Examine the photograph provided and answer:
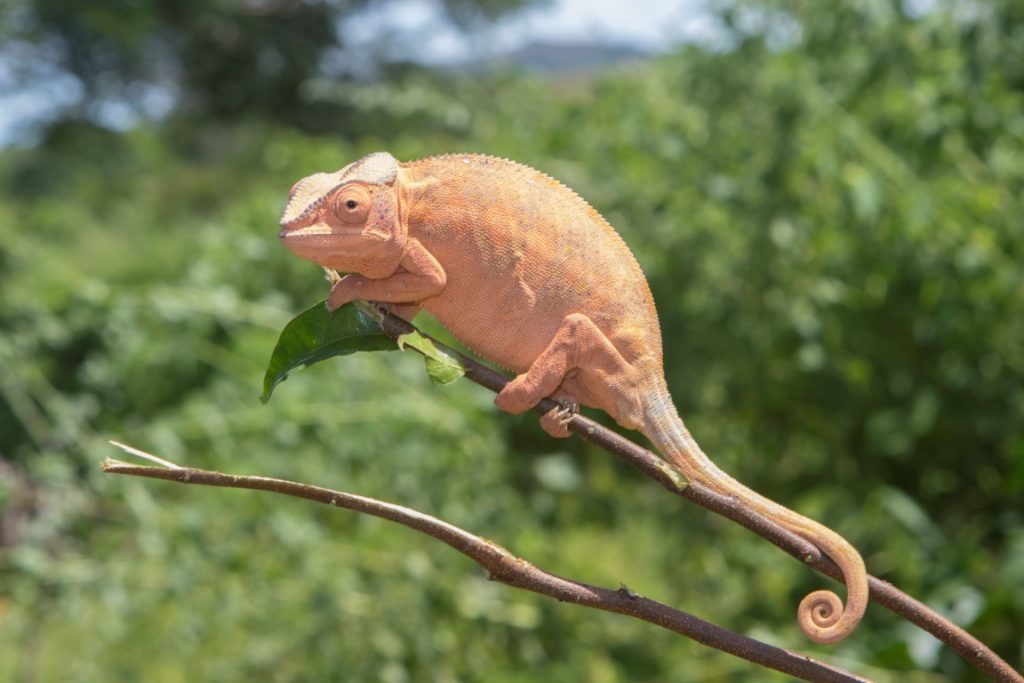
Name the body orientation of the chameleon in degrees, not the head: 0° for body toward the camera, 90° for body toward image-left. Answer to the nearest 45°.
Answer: approximately 90°
